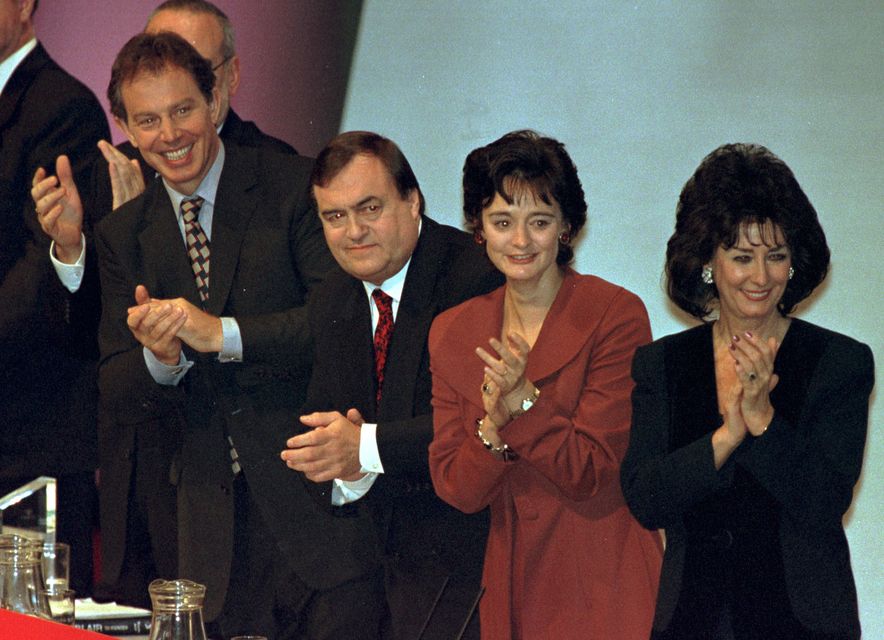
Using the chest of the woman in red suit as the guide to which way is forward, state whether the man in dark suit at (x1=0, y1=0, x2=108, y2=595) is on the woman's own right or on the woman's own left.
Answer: on the woman's own right

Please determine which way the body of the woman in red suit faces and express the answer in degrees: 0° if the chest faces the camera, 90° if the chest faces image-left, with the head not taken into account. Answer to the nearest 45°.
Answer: approximately 45°

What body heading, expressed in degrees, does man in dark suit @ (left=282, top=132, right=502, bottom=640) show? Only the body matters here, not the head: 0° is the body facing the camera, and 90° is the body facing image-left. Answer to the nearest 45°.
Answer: approximately 45°

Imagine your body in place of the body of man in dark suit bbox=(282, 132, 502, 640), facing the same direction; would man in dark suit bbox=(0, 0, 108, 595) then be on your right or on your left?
on your right

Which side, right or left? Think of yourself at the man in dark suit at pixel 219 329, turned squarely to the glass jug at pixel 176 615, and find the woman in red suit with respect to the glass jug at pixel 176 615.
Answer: left
